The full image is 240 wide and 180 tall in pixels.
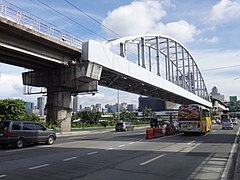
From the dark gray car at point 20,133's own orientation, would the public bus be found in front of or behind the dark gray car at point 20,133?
in front

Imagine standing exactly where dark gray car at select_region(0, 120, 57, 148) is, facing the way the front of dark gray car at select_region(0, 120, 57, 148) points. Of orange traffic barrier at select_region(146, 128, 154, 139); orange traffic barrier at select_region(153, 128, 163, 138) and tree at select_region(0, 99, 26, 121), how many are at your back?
0

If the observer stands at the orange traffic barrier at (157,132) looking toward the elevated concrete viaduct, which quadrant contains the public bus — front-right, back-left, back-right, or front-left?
back-right

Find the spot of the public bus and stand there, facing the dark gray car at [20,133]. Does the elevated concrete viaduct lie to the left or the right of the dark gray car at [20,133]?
right

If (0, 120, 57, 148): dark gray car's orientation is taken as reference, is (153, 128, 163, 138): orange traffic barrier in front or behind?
in front
